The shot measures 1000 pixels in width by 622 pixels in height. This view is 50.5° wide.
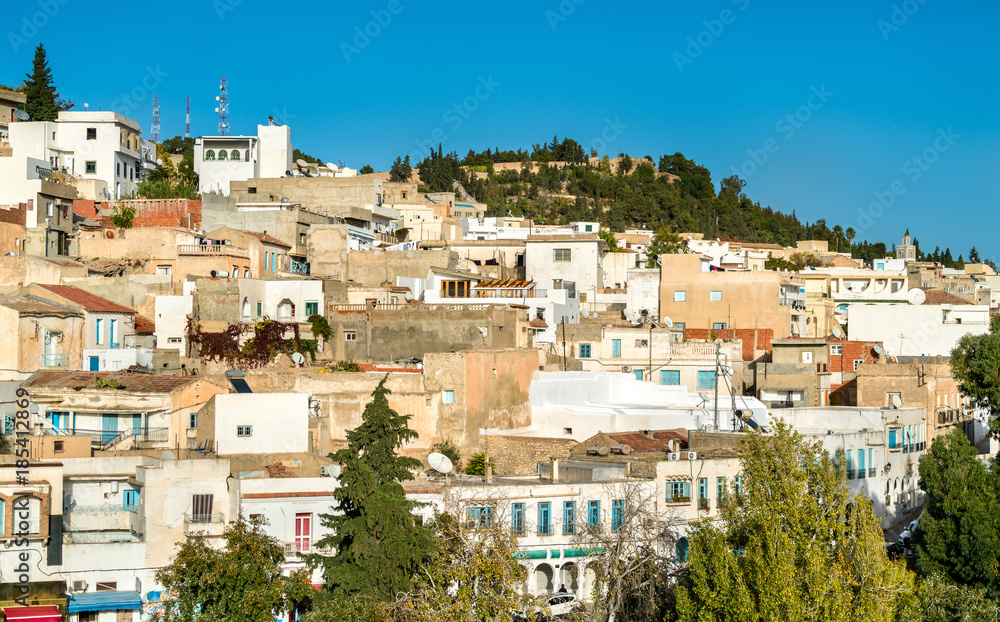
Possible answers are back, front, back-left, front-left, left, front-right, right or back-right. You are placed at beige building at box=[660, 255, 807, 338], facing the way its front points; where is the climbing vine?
back-right

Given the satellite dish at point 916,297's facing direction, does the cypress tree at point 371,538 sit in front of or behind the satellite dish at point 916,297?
in front

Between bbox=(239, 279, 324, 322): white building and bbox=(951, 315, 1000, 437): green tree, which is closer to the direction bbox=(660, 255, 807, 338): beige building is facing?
the green tree

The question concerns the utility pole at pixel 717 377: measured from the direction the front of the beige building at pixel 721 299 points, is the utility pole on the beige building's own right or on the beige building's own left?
on the beige building's own right

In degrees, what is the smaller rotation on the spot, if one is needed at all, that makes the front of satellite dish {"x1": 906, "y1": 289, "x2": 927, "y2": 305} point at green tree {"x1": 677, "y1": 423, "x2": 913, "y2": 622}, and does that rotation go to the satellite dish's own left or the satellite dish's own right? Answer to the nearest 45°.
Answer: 0° — it already faces it

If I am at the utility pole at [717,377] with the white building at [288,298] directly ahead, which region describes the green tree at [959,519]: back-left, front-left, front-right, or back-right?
back-left

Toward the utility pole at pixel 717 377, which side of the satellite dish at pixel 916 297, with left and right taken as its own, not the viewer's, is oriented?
front

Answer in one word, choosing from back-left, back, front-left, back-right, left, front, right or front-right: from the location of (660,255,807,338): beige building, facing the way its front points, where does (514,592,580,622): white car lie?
right
